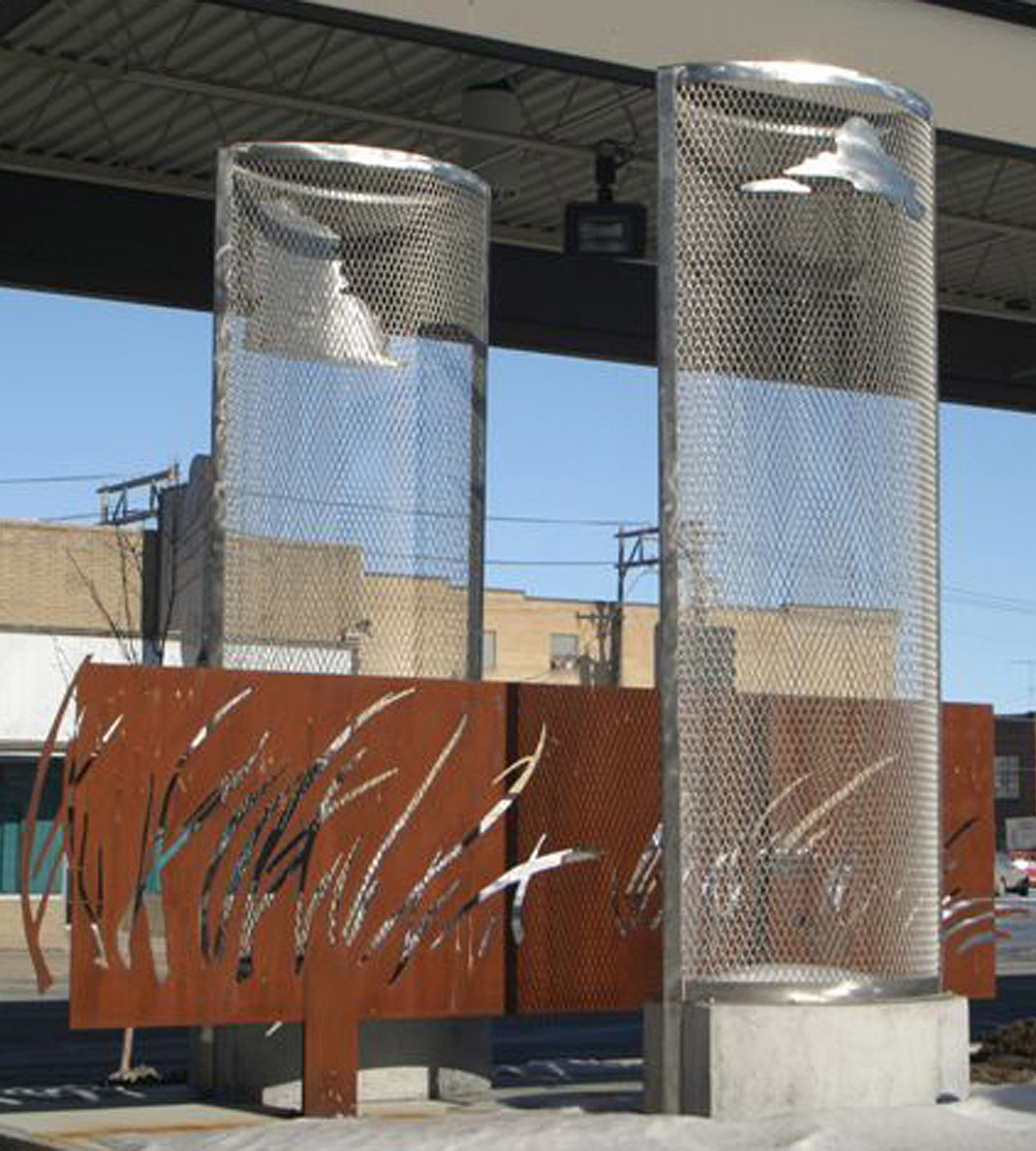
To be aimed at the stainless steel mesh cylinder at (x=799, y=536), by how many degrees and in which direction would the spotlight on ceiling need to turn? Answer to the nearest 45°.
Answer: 0° — it already faces it

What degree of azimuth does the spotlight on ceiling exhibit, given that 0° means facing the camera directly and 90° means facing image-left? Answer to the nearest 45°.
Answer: approximately 0°

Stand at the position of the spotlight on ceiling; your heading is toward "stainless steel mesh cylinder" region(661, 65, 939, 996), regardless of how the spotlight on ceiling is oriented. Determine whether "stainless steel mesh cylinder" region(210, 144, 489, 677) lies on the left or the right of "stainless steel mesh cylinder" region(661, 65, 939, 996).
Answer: right

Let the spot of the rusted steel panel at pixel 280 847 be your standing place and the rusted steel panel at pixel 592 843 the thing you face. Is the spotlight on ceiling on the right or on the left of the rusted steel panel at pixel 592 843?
left
